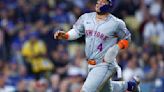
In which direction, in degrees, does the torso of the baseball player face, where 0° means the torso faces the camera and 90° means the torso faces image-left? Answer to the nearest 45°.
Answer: approximately 45°
